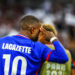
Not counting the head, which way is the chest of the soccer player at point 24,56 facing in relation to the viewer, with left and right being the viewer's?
facing away from the viewer and to the right of the viewer

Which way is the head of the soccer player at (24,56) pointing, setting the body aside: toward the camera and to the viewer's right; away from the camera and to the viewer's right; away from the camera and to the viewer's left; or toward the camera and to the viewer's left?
away from the camera and to the viewer's right
